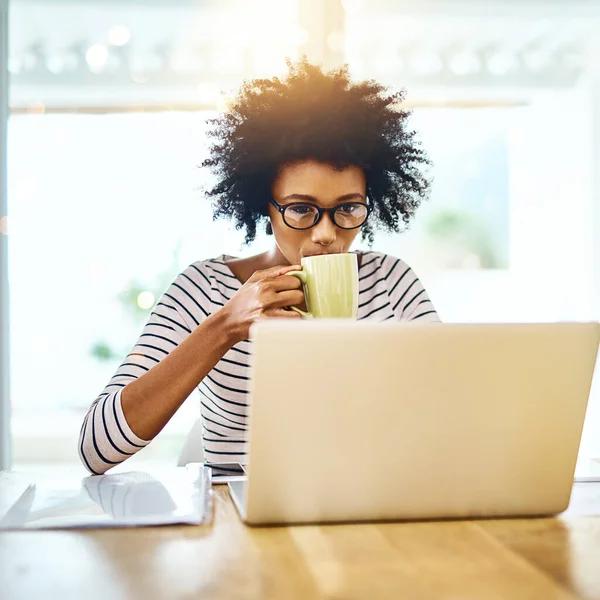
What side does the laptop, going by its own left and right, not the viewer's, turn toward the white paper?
left

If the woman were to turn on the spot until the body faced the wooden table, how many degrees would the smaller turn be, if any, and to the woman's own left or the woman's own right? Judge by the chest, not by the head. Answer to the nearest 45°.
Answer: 0° — they already face it

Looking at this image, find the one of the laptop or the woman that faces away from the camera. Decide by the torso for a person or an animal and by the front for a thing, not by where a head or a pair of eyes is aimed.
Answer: the laptop

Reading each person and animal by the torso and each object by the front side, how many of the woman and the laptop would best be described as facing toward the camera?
1

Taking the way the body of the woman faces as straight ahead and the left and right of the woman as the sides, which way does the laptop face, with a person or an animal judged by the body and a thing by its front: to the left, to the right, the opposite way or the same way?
the opposite way

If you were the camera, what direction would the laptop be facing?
facing away from the viewer

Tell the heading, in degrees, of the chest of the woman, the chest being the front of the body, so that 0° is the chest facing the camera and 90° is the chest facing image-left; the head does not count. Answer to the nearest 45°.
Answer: approximately 0°
